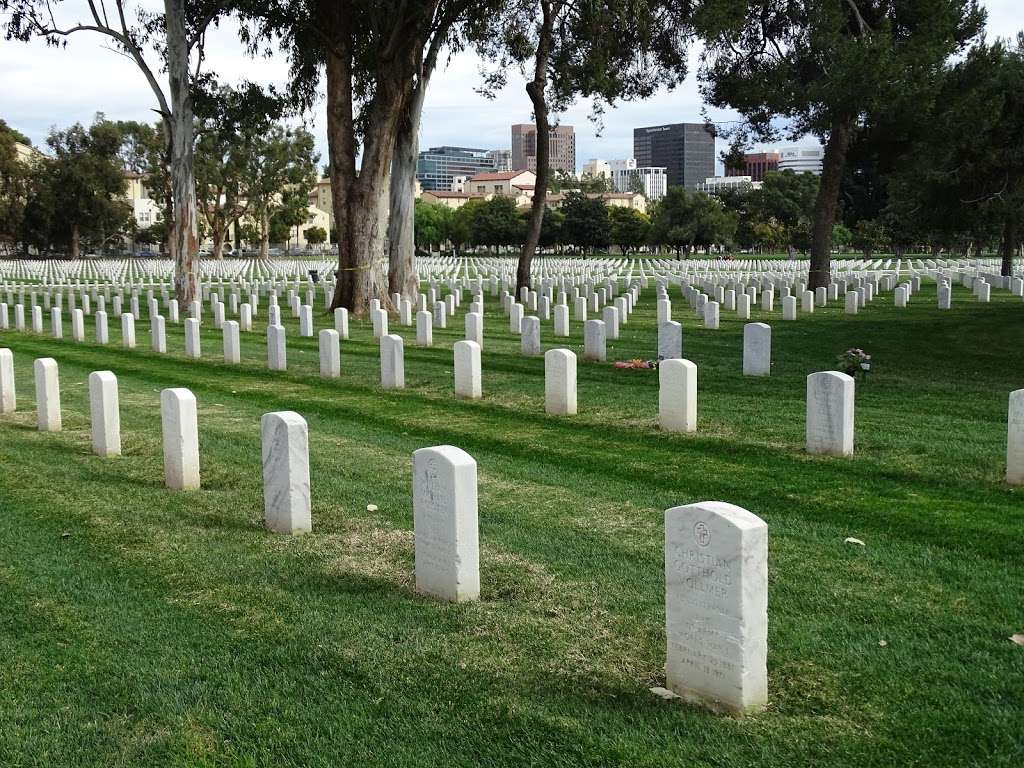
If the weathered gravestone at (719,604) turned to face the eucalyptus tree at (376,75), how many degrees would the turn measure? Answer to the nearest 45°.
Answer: approximately 135° to its right

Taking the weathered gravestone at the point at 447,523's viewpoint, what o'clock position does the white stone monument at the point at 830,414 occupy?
The white stone monument is roughly at 6 o'clock from the weathered gravestone.

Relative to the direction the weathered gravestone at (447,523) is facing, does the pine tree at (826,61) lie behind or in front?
behind

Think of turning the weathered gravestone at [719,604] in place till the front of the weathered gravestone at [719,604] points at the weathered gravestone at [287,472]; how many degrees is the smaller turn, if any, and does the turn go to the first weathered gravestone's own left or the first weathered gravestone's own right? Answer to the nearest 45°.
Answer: approximately 90° to the first weathered gravestone's own right

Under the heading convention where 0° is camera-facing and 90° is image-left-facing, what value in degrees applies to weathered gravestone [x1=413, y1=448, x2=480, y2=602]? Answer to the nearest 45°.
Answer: approximately 45°

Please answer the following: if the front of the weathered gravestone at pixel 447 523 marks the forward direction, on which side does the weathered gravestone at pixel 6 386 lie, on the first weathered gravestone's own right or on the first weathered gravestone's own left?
on the first weathered gravestone's own right

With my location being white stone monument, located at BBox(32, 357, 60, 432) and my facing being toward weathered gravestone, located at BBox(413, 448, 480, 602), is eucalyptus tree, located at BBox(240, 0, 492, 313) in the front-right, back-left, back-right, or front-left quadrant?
back-left

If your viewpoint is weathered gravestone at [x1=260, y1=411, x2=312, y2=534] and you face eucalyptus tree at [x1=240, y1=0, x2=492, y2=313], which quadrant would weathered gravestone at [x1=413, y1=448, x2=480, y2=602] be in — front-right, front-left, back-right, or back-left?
back-right

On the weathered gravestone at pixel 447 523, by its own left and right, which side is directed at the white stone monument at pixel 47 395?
right

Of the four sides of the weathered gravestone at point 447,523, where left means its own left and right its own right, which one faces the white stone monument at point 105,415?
right

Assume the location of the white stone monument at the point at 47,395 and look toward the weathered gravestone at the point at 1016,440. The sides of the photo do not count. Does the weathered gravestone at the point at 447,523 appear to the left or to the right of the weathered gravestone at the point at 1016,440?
right

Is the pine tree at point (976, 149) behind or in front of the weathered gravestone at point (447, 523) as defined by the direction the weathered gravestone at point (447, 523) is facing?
behind

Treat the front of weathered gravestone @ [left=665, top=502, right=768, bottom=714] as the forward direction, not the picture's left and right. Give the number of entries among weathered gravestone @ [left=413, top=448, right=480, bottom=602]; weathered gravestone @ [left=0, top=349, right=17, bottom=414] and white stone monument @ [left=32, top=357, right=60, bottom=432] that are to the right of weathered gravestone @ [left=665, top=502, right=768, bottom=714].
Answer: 3
